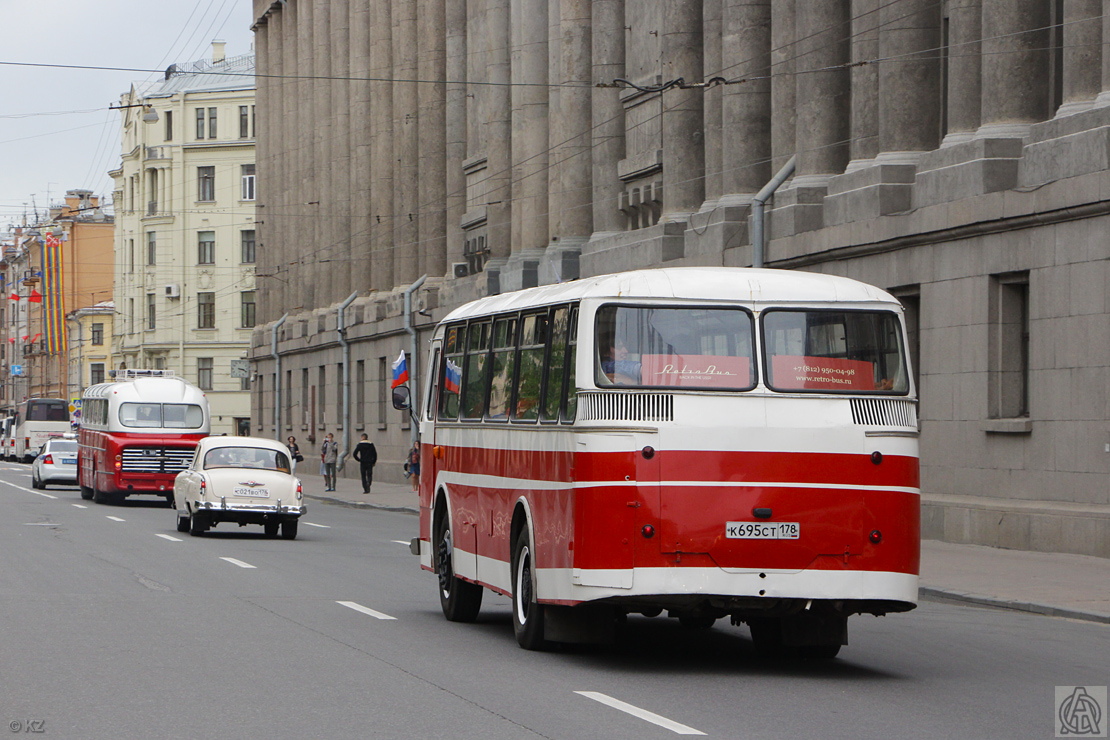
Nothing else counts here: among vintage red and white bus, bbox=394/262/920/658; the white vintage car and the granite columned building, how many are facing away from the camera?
2

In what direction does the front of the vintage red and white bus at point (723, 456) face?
away from the camera

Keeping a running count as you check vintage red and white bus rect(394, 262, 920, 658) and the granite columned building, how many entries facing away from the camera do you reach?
1

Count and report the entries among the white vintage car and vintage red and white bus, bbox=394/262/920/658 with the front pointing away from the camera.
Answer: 2

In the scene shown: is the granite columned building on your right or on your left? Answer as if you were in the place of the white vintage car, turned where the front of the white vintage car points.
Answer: on your right

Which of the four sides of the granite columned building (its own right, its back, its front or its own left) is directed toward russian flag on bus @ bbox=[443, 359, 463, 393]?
front

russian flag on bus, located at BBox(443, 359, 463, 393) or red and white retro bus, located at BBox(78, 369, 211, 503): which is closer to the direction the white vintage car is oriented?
the red and white retro bus

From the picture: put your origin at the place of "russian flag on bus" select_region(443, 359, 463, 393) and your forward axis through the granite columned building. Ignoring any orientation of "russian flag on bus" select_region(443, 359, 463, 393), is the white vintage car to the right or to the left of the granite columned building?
left

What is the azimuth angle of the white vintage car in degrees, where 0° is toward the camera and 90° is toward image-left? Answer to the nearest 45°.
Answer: approximately 180°

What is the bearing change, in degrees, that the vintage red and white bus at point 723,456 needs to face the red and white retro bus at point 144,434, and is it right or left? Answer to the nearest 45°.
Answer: approximately 45° to its left

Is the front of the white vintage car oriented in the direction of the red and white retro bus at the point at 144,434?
yes

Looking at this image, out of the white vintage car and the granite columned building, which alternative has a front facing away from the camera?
the white vintage car

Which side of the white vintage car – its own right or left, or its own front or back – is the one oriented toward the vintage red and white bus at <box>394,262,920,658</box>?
back
